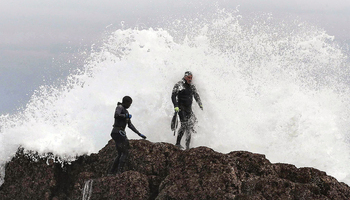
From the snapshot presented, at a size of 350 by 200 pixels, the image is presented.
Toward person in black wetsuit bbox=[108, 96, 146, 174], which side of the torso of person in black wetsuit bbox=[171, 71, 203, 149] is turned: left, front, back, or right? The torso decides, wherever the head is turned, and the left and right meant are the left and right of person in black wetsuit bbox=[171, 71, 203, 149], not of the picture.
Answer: right

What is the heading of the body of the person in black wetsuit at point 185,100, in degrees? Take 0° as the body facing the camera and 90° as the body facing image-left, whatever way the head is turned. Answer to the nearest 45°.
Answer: approximately 315°
